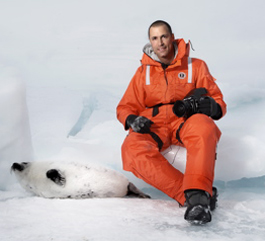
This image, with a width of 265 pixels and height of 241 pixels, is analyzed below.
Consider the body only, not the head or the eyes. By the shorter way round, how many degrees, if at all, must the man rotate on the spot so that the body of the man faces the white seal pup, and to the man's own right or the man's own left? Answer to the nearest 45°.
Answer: approximately 90° to the man's own right

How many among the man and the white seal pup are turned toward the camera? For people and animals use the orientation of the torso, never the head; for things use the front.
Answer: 1

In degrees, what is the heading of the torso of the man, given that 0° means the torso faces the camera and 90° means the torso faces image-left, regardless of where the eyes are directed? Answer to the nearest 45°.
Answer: approximately 0°

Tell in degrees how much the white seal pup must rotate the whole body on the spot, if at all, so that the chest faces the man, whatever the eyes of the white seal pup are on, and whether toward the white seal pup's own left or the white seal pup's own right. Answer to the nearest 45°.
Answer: approximately 180°

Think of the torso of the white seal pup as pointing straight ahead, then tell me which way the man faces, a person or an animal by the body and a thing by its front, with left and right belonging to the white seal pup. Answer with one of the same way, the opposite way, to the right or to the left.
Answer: to the left

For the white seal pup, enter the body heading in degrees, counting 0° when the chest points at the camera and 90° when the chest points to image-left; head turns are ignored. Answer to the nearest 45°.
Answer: approximately 90°
